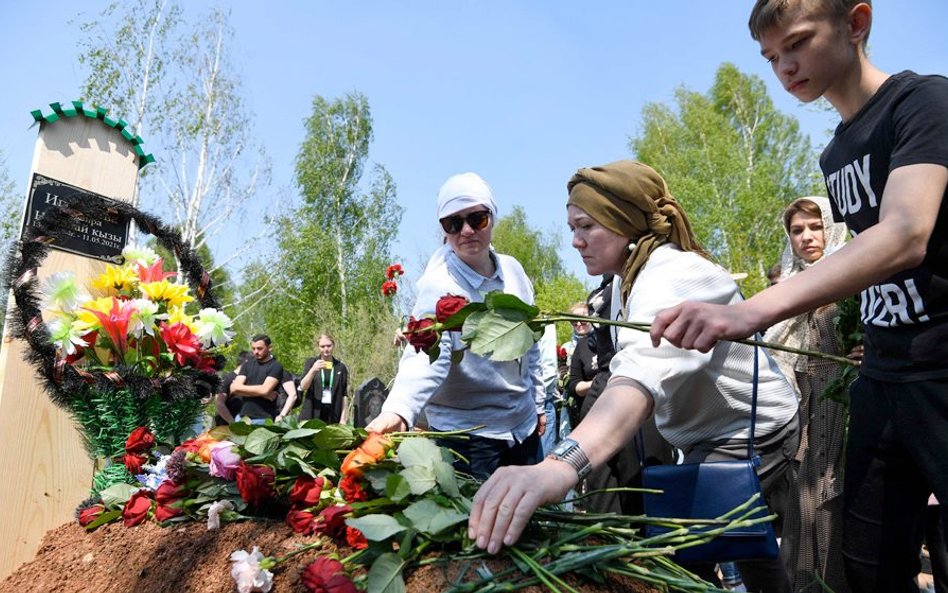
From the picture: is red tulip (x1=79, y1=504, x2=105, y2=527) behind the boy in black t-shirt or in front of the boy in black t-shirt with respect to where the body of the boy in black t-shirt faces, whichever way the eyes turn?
in front

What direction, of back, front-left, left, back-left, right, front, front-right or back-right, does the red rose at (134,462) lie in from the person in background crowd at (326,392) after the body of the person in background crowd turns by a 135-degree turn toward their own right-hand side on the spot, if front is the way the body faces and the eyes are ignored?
back-left

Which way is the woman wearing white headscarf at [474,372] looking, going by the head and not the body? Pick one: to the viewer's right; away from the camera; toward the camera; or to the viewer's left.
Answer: toward the camera

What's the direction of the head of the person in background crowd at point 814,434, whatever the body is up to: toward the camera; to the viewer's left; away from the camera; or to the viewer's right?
toward the camera

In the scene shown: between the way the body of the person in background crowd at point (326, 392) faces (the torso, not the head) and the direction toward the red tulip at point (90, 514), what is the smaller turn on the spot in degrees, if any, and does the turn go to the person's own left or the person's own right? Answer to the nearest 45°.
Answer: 0° — they already face it

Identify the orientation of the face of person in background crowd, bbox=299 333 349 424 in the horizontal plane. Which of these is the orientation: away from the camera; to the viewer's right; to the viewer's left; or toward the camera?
toward the camera

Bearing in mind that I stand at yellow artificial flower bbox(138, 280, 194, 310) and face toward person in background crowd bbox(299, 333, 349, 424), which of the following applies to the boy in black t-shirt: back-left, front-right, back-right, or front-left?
back-right

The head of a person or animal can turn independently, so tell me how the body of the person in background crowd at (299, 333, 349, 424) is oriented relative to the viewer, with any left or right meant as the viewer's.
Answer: facing the viewer

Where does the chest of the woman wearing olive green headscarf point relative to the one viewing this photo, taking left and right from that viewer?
facing to the left of the viewer

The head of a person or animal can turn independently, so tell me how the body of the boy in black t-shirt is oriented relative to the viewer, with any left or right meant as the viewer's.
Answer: facing the viewer and to the left of the viewer

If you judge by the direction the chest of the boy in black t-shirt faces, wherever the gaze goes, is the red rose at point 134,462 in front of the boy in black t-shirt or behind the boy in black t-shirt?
in front

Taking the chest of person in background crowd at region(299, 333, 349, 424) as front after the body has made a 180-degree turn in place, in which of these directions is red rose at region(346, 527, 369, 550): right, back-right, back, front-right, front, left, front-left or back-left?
back

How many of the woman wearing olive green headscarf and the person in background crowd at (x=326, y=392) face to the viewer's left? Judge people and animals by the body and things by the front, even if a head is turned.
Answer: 1

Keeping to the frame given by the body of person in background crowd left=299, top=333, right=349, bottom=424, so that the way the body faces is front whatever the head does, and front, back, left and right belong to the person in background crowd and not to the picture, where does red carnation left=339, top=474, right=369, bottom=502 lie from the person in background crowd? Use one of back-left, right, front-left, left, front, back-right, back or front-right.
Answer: front

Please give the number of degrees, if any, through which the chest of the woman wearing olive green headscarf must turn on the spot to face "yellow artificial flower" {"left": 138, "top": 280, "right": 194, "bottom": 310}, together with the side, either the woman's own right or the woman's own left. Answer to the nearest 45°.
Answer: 0° — they already face it
